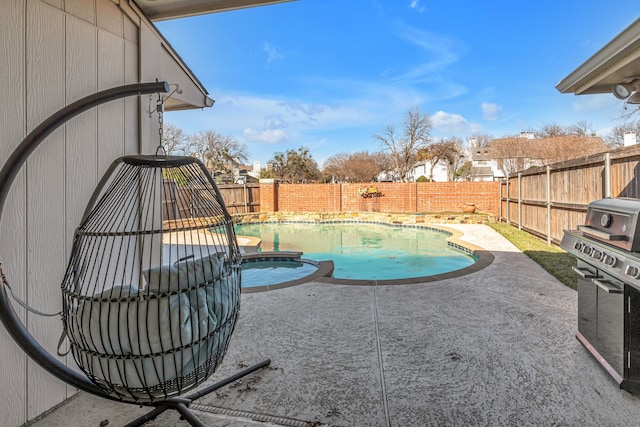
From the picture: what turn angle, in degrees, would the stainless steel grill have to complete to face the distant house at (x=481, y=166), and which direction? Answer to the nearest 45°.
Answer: approximately 135° to its right

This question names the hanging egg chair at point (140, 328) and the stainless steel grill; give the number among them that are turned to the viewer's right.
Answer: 0

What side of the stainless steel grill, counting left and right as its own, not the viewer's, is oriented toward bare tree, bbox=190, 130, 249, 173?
right

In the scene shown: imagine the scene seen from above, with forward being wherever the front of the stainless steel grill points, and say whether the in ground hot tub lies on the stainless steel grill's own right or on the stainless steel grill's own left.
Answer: on the stainless steel grill's own right

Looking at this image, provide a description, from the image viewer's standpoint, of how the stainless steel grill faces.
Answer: facing the viewer and to the left of the viewer
